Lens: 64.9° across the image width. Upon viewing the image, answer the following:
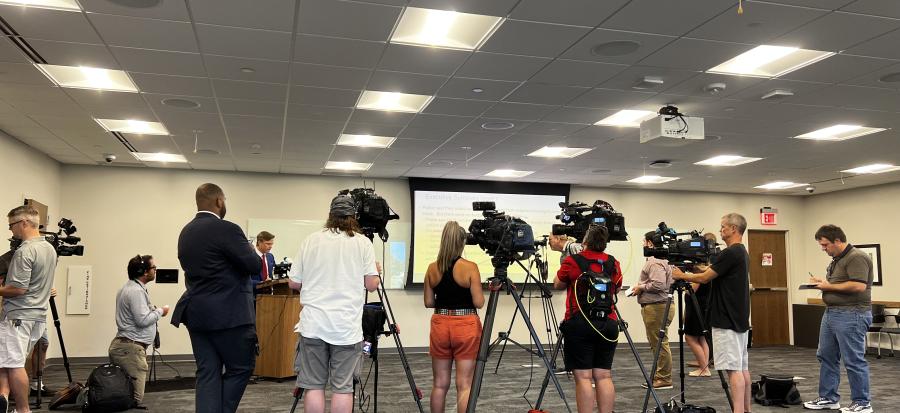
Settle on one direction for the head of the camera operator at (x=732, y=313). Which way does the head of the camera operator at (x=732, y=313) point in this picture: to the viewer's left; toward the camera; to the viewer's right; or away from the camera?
to the viewer's left

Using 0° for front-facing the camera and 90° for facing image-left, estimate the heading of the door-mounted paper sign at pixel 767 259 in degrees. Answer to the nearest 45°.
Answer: approximately 0°

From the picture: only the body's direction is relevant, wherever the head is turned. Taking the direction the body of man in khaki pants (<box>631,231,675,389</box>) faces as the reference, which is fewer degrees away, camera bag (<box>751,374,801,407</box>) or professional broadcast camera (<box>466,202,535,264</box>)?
the professional broadcast camera

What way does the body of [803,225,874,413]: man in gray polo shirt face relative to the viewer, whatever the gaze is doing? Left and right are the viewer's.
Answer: facing to the left of the viewer

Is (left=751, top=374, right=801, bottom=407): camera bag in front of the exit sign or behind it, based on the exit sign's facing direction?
in front

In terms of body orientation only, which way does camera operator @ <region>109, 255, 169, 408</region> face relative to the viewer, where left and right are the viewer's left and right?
facing to the right of the viewer

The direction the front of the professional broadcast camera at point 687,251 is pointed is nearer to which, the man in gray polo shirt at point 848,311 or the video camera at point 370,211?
the video camera

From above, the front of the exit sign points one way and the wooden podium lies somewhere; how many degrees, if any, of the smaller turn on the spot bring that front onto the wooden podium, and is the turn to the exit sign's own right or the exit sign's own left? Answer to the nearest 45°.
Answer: approximately 45° to the exit sign's own right

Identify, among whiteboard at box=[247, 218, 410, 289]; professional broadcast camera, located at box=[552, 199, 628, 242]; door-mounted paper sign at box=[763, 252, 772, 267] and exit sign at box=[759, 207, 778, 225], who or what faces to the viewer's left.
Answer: the professional broadcast camera

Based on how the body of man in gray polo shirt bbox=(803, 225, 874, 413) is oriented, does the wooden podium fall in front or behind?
in front

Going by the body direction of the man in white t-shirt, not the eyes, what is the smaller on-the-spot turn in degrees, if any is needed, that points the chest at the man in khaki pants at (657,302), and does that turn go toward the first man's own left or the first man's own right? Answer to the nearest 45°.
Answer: approximately 45° to the first man's own right

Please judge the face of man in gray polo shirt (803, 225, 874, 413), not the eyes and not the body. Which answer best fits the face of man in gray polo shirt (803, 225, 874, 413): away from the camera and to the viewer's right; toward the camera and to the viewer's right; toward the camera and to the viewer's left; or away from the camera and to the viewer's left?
toward the camera and to the viewer's left
